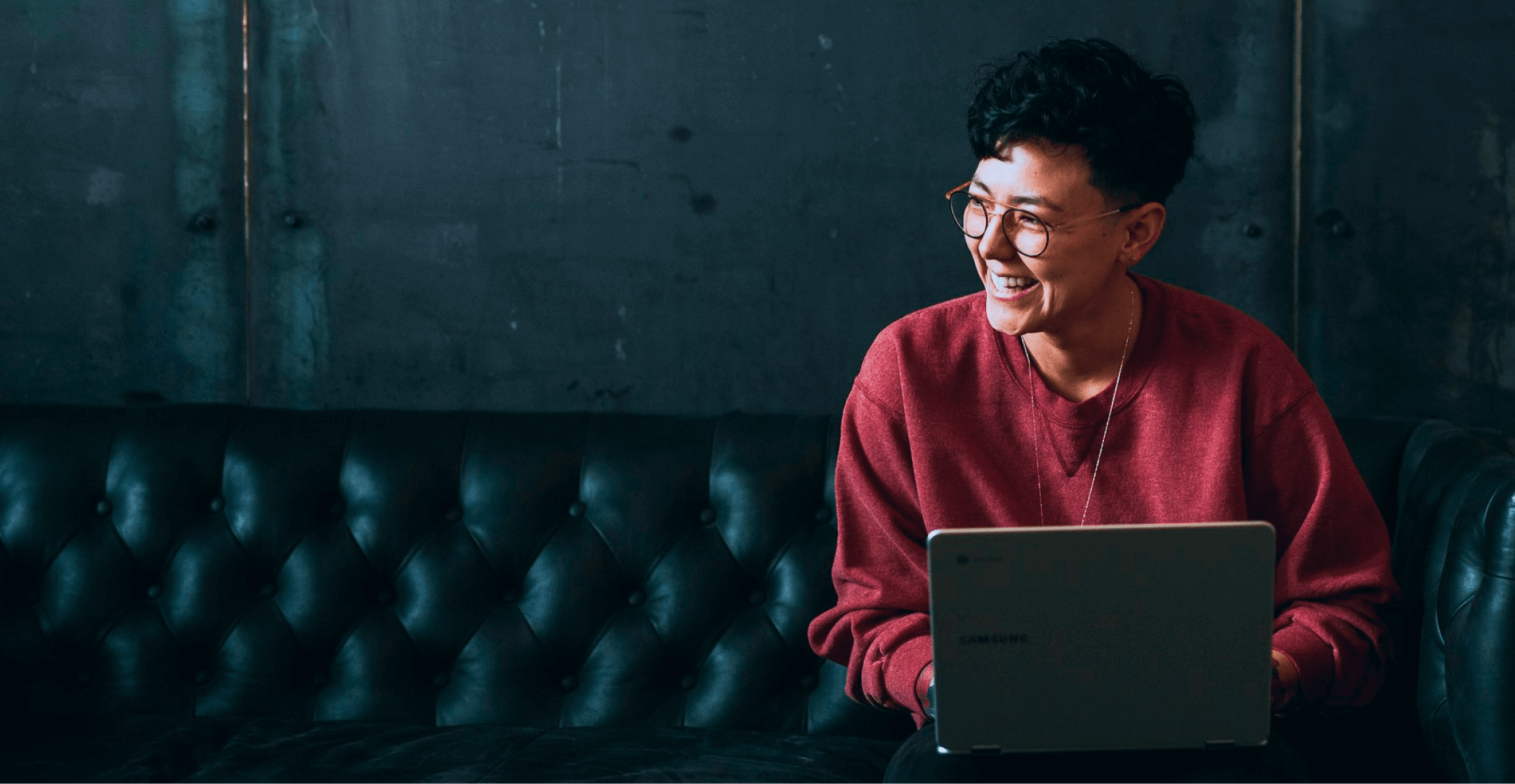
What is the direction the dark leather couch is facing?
toward the camera

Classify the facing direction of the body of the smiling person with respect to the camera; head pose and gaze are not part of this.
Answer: toward the camera

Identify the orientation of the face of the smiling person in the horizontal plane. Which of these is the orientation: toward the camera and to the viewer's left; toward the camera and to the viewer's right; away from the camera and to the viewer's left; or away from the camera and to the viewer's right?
toward the camera and to the viewer's left
